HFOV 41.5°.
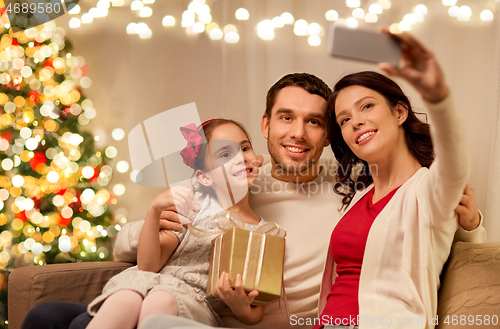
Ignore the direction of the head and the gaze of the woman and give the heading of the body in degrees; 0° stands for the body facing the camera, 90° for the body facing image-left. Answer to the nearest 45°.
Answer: approximately 45°

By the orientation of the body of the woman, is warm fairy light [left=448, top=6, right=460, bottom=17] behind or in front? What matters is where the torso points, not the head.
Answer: behind

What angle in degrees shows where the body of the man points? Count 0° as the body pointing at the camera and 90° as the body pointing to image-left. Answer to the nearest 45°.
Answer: approximately 0°

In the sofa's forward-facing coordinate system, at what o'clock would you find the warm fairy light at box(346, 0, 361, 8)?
The warm fairy light is roughly at 6 o'clock from the sofa.

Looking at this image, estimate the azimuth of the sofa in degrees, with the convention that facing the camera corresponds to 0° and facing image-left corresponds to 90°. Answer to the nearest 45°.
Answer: approximately 0°

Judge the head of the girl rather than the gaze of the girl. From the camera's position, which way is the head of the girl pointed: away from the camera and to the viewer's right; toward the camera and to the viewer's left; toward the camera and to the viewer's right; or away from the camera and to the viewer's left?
toward the camera and to the viewer's right
